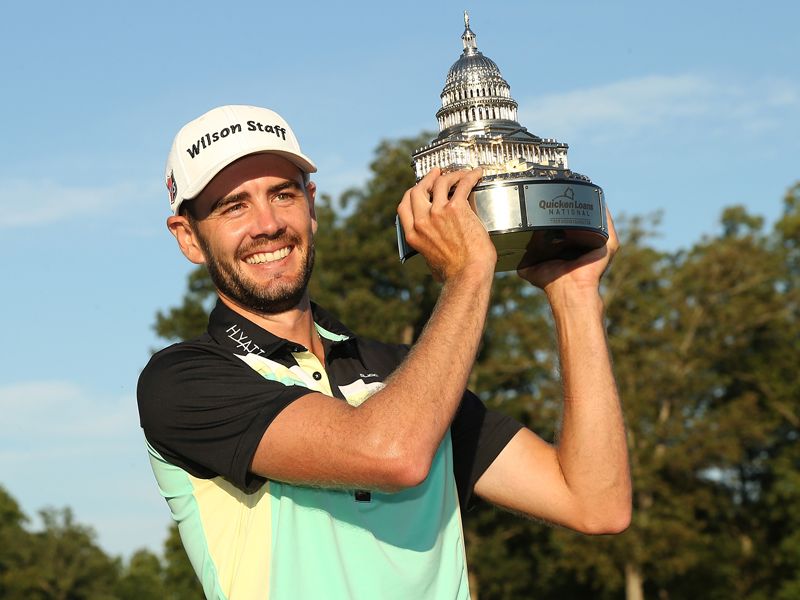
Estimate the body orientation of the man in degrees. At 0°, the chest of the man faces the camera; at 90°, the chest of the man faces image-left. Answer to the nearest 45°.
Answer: approximately 315°

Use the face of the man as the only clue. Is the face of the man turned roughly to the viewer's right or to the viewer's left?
to the viewer's right
